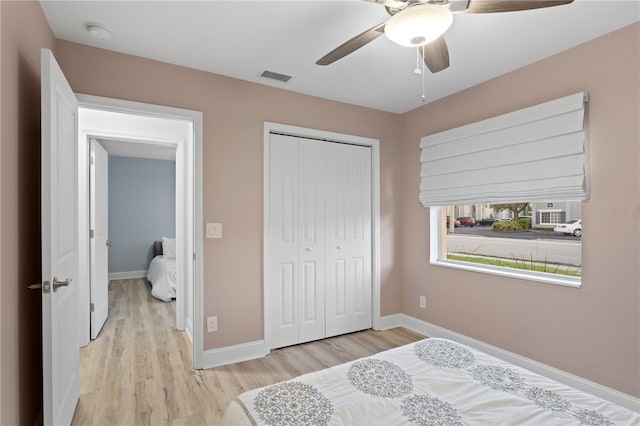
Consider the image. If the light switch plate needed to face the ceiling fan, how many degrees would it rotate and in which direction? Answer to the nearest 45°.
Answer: approximately 45° to its left

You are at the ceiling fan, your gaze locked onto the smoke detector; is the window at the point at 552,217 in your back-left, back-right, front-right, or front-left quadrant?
back-right

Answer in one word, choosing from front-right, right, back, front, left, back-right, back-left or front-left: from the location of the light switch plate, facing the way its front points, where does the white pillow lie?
back

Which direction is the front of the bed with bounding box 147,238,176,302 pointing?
toward the camera

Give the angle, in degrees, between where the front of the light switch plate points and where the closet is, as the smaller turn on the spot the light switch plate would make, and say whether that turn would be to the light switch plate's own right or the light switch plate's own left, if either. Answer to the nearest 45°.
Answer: approximately 90° to the light switch plate's own left

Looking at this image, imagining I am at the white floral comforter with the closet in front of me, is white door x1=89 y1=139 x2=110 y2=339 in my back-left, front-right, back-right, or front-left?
front-left

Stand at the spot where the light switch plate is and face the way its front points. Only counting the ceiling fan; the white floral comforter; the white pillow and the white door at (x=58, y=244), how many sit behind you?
1

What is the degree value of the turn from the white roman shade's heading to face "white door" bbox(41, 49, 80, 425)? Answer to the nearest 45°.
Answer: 0° — it already faces it

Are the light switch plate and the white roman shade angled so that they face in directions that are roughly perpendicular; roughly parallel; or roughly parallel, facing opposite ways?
roughly perpendicular

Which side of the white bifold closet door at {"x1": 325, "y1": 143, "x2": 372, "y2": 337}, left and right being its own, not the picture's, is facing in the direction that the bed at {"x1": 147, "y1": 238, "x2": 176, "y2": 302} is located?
back

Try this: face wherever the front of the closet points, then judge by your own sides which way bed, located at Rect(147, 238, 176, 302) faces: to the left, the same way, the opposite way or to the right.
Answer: the same way

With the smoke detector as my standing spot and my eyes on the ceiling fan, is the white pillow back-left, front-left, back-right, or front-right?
back-left

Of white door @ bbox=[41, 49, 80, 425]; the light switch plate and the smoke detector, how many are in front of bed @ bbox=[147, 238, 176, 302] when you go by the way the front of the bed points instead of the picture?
3

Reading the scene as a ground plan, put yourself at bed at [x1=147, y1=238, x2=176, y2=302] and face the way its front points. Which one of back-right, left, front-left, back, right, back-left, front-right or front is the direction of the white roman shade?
front-left

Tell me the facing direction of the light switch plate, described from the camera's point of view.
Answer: facing the viewer

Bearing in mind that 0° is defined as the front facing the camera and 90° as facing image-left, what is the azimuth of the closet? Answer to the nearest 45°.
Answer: approximately 315°

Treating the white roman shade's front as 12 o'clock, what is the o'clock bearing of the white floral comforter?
The white floral comforter is roughly at 11 o'clock from the white roman shade.

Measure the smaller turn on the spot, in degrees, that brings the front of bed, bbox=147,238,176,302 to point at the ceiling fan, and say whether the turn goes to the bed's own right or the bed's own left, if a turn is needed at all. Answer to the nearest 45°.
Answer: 0° — it already faces it

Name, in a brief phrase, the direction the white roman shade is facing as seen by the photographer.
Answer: facing the viewer and to the left of the viewer

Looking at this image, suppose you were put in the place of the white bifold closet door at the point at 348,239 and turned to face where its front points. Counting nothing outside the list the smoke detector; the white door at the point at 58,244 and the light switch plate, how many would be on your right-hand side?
3

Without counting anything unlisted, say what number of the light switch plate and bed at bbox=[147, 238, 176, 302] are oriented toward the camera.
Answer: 2

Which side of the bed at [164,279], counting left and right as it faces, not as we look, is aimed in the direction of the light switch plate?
front
